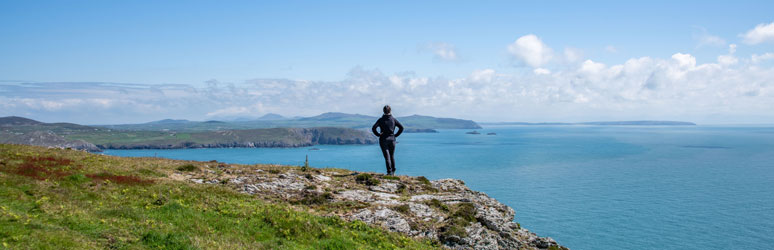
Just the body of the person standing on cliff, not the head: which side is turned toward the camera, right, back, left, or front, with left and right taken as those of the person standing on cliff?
back

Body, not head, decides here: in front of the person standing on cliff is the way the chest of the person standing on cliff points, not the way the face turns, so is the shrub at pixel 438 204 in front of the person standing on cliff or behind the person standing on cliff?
behind

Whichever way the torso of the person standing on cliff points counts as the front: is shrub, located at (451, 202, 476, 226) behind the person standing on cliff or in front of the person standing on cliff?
behind
